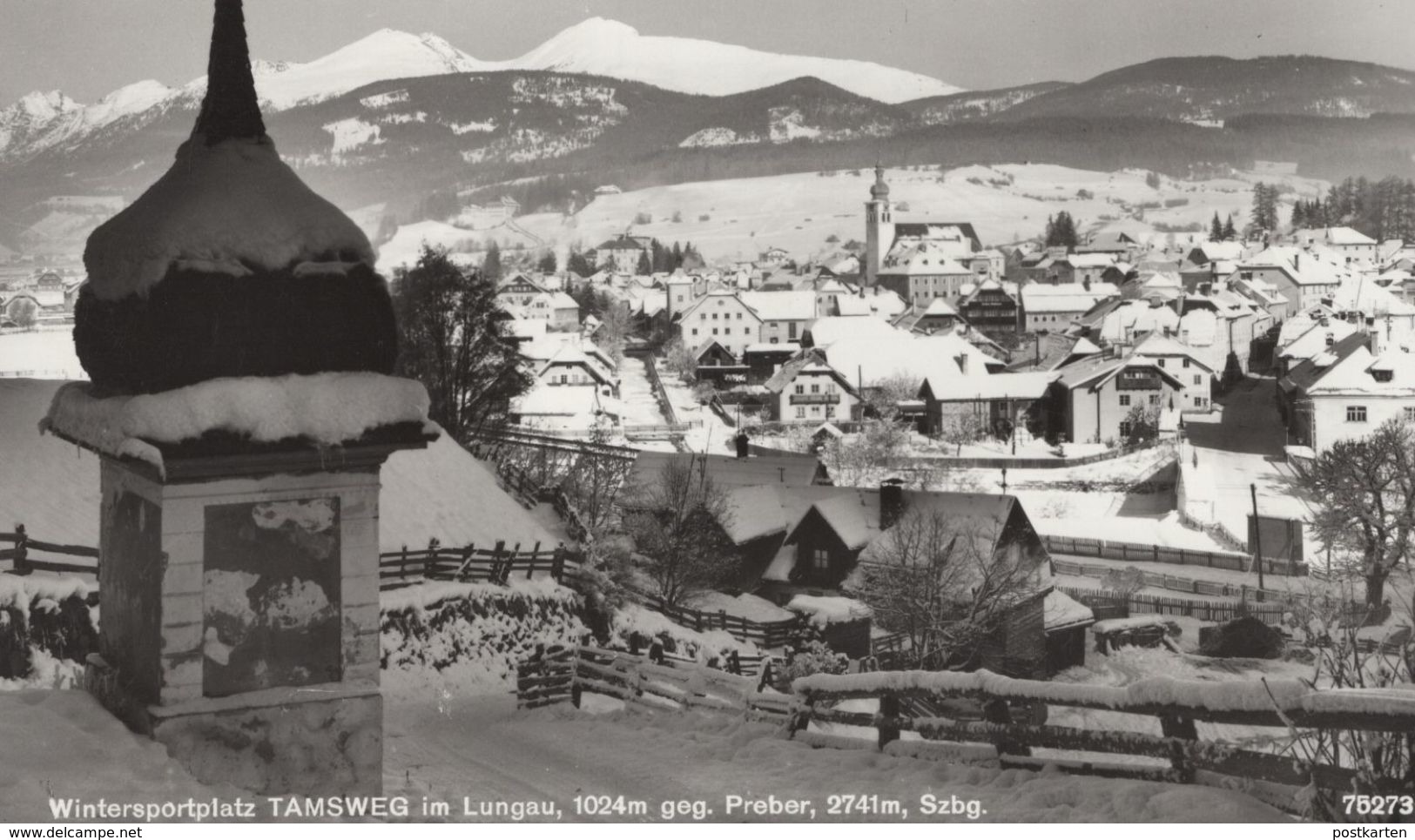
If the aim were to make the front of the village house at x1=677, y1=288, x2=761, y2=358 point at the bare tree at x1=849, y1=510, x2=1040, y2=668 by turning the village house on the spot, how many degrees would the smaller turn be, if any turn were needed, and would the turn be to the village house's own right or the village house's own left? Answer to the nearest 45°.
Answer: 0° — it already faces it

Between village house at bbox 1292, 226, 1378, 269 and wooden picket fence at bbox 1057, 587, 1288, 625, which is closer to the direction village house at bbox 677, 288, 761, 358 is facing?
the wooden picket fence

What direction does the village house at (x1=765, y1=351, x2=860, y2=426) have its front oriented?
toward the camera

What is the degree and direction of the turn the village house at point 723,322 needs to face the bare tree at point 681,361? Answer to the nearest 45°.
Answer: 0° — it already faces it

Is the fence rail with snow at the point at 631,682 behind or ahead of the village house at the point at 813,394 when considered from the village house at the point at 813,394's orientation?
ahead

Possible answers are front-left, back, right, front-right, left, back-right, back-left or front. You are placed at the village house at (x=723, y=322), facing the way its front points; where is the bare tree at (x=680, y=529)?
front

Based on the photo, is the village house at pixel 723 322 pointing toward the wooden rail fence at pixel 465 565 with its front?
yes

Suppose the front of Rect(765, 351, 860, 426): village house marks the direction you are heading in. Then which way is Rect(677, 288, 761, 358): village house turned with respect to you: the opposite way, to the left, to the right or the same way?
the same way

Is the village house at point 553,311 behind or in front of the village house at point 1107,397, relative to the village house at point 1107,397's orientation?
behind

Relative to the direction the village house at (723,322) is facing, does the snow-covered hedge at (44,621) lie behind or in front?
in front

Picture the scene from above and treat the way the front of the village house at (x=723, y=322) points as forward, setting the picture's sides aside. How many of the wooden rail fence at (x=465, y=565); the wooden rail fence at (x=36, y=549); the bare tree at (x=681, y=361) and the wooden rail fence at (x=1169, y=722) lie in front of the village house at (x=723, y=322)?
4

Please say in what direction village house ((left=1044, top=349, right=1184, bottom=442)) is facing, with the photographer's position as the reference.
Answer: facing the viewer and to the right of the viewer

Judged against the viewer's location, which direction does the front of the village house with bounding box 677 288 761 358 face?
facing the viewer

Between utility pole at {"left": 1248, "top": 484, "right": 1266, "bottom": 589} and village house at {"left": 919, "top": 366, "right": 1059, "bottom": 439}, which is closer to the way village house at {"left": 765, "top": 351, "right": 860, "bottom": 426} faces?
the utility pole

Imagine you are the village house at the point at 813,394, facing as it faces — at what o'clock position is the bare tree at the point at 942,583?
The bare tree is roughly at 12 o'clock from the village house.

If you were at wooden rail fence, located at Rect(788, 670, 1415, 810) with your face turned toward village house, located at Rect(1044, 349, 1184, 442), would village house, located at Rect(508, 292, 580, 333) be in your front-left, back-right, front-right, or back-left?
front-left

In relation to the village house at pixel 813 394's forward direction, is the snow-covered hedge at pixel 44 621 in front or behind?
in front
